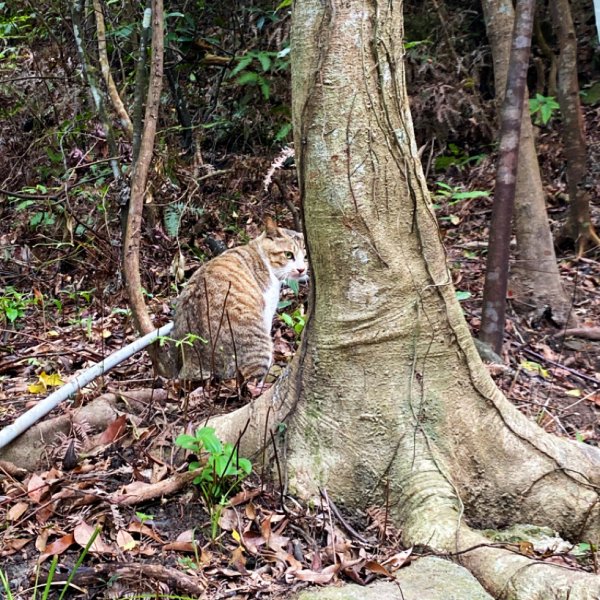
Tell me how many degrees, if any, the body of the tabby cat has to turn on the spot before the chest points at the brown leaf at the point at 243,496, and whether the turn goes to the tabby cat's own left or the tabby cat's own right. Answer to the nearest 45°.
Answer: approximately 90° to the tabby cat's own right

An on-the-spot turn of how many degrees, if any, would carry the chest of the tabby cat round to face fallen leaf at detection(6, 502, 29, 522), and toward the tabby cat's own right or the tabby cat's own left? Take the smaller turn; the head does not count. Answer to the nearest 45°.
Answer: approximately 135° to the tabby cat's own right

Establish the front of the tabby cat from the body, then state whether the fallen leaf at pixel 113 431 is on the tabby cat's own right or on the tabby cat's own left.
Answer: on the tabby cat's own right

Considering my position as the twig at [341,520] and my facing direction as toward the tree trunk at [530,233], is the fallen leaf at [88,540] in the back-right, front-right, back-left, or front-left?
back-left

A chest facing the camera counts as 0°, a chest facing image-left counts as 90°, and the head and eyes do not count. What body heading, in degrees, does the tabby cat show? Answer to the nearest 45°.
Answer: approximately 270°

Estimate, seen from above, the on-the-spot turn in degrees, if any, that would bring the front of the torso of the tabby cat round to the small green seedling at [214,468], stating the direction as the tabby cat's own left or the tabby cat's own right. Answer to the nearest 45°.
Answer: approximately 90° to the tabby cat's own right

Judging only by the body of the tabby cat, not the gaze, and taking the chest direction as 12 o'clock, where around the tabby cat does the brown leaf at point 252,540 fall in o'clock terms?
The brown leaf is roughly at 3 o'clock from the tabby cat.

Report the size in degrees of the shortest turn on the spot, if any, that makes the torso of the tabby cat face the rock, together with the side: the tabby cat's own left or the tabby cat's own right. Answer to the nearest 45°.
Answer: approximately 90° to the tabby cat's own right

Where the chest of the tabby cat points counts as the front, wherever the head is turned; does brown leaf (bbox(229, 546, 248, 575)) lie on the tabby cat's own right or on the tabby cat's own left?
on the tabby cat's own right

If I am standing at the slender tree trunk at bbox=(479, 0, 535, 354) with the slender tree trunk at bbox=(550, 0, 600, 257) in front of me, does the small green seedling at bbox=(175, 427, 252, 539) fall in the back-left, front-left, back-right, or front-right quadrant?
back-left

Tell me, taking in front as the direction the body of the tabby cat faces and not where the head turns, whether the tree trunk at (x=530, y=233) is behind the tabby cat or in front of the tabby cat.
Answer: in front

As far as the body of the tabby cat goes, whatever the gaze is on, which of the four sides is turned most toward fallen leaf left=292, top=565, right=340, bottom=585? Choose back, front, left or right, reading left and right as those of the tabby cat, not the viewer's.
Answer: right

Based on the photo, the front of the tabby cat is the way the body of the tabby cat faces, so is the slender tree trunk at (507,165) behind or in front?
in front
